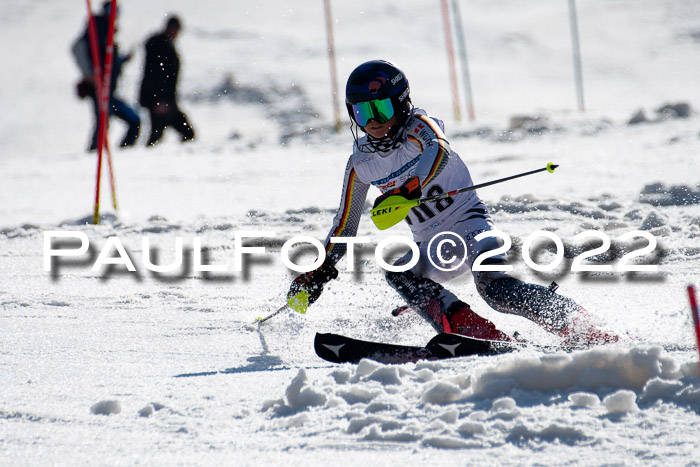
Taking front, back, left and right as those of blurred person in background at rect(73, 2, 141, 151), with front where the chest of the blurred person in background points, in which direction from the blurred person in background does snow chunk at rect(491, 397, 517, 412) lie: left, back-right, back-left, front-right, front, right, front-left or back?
right

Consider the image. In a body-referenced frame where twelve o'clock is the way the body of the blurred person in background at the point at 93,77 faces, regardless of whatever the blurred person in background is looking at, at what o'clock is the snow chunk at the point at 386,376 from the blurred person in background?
The snow chunk is roughly at 3 o'clock from the blurred person in background.

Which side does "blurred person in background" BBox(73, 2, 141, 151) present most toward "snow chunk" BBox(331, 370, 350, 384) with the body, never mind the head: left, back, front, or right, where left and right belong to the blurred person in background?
right

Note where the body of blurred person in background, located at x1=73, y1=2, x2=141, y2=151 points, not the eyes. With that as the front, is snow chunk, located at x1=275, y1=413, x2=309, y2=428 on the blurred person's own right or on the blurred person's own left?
on the blurred person's own right

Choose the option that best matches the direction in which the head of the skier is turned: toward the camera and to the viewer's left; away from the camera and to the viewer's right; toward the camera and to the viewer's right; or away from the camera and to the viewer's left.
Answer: toward the camera and to the viewer's left

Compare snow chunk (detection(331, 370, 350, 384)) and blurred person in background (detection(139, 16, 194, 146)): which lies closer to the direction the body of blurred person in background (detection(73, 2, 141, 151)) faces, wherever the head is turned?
the blurred person in background
